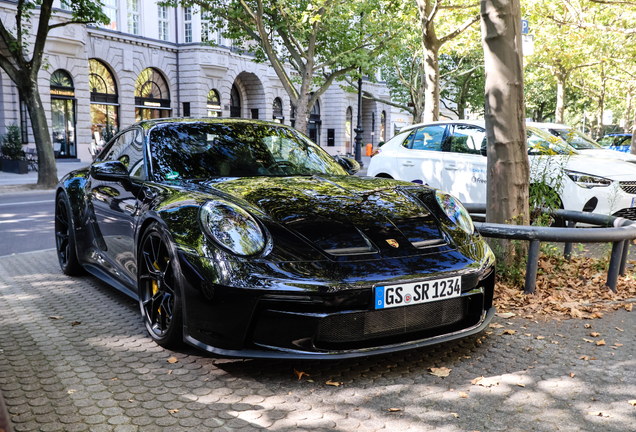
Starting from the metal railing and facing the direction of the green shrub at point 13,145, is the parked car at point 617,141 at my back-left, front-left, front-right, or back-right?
front-right

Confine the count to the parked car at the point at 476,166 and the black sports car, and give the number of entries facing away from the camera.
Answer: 0

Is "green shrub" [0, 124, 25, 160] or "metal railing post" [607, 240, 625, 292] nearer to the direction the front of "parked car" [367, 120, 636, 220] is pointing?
the metal railing post

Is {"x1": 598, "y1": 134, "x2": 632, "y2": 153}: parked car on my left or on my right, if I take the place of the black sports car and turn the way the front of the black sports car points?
on my left

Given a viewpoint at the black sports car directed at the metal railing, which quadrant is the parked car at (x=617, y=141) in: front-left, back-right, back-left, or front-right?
front-left

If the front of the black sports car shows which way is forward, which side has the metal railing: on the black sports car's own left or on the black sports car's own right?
on the black sports car's own left

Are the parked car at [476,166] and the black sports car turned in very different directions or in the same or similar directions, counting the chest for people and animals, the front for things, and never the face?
same or similar directions

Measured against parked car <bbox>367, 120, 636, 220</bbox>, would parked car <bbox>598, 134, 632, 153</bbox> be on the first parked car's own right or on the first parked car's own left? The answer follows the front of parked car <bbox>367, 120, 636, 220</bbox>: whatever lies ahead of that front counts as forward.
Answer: on the first parked car's own left

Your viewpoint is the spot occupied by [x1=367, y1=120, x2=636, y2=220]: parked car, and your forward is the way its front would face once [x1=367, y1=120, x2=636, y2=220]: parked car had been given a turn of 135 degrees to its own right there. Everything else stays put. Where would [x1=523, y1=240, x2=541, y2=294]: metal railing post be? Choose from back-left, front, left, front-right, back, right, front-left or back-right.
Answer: left

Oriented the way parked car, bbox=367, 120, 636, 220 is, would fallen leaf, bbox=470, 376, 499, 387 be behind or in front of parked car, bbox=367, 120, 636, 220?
in front

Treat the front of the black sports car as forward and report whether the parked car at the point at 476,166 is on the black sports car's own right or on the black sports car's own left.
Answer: on the black sports car's own left

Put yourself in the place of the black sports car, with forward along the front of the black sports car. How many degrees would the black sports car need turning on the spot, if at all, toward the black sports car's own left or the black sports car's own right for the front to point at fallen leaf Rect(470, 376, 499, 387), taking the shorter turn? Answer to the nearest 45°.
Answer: approximately 45° to the black sports car's own left

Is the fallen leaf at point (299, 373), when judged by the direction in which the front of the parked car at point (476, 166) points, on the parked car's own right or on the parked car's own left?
on the parked car's own right

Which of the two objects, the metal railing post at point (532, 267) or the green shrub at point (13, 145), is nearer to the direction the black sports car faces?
the metal railing post

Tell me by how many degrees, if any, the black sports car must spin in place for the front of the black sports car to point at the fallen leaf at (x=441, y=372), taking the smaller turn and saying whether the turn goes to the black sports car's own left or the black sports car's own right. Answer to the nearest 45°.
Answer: approximately 45° to the black sports car's own left

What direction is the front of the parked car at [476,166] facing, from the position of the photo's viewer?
facing the viewer and to the right of the viewer

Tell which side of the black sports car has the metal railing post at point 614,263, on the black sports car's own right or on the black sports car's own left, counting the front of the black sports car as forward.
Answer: on the black sports car's own left
